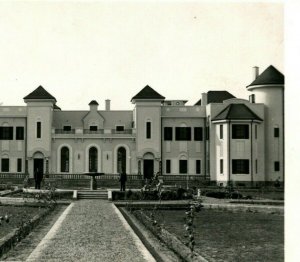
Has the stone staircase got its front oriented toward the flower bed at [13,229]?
yes

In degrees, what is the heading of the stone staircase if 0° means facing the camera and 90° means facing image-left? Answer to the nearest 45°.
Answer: approximately 0°

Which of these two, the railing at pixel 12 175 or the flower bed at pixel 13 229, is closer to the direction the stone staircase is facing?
the flower bed

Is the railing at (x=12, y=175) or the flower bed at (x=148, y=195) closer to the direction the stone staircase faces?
the flower bed

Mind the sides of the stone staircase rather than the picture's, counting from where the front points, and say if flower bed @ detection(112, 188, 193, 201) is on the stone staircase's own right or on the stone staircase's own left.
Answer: on the stone staircase's own left

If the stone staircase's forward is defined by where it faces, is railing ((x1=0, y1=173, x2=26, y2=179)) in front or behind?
behind
